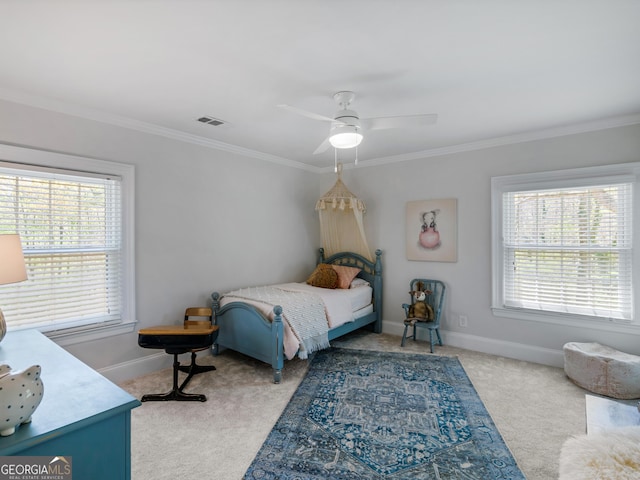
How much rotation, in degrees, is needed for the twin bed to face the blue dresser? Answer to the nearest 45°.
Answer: approximately 45° to its left

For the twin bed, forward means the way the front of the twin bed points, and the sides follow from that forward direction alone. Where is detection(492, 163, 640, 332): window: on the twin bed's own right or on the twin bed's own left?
on the twin bed's own left

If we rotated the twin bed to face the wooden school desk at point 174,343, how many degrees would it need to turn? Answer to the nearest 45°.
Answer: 0° — it already faces it

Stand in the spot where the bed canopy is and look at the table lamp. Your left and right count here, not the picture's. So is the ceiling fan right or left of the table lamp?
left

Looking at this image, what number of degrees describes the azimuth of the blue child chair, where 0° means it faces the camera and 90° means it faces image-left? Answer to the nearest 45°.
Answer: approximately 45°

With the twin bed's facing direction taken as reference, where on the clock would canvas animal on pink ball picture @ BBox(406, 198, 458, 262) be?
The canvas animal on pink ball picture is roughly at 7 o'clock from the twin bed.

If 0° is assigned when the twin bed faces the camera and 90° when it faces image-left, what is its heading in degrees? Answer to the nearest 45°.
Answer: approximately 45°
